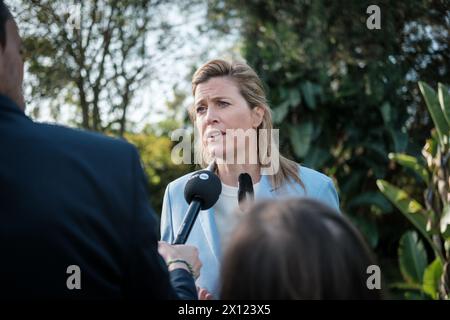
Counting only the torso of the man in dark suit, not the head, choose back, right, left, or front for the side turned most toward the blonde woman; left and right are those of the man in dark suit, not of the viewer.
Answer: front

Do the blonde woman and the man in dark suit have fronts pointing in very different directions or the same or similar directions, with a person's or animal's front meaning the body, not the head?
very different directions

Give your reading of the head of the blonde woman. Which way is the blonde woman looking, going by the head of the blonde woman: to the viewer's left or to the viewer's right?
to the viewer's left

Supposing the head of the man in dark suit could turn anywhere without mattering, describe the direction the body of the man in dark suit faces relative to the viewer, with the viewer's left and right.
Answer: facing away from the viewer and to the right of the viewer

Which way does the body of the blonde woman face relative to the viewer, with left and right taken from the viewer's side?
facing the viewer and to the left of the viewer
